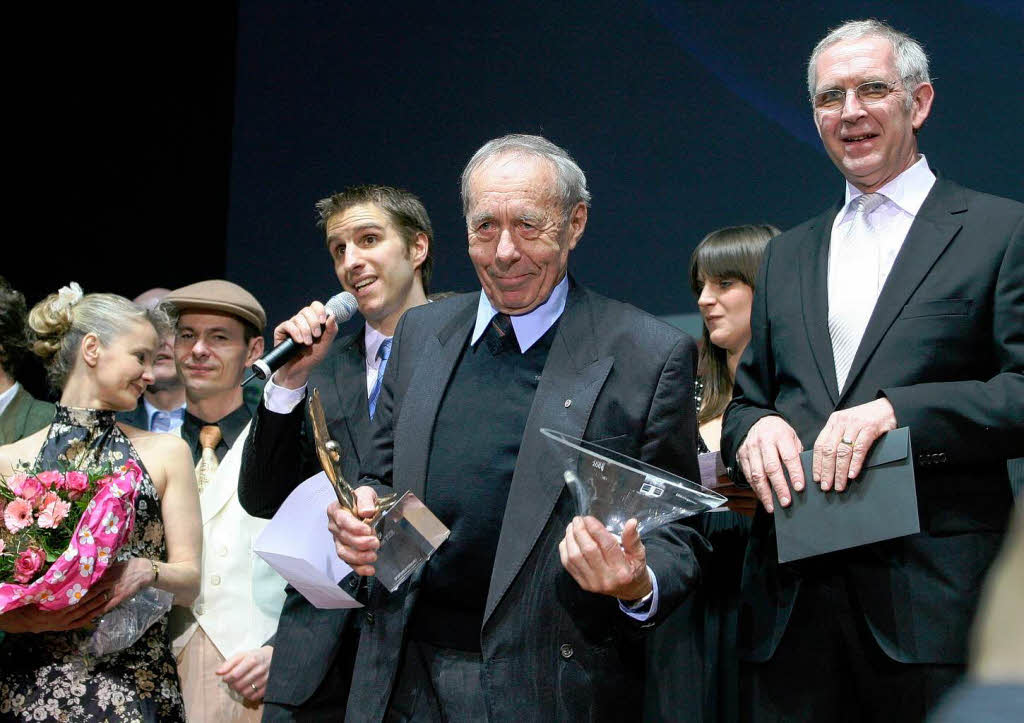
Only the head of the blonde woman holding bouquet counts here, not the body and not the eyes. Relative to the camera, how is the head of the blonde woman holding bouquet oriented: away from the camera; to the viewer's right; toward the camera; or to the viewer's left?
to the viewer's right

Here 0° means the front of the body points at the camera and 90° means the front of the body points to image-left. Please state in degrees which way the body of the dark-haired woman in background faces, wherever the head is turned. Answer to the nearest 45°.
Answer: approximately 45°

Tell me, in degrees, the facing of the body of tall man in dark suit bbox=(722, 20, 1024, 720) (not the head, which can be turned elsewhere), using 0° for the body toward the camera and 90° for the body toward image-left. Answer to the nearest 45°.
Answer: approximately 45°

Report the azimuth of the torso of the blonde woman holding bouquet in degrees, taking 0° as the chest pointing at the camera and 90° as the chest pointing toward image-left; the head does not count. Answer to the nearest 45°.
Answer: approximately 0°

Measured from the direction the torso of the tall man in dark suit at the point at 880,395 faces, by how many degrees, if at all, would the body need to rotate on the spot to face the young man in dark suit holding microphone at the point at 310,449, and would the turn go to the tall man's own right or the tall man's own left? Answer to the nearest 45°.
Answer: approximately 45° to the tall man's own right

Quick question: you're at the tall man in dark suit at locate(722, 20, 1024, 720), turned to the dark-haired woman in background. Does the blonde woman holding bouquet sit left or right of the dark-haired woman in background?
left
